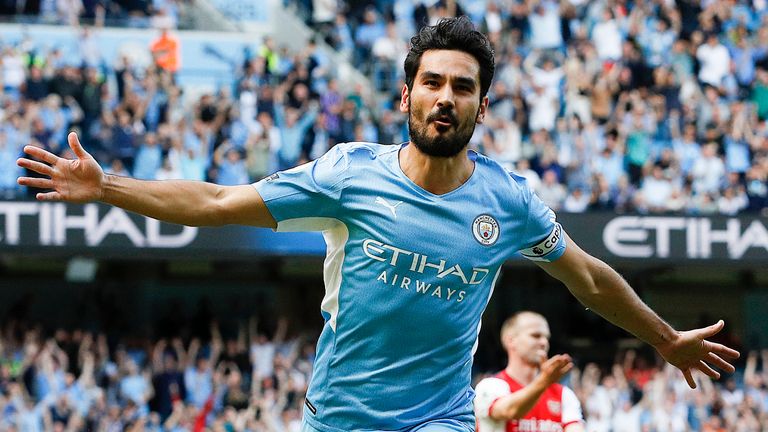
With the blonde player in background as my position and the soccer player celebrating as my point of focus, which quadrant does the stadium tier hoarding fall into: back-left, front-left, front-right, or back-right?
back-right

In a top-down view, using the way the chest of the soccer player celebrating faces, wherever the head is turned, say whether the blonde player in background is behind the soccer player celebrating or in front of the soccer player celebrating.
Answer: behind

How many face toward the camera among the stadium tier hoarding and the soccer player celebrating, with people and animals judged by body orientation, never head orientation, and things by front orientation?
2

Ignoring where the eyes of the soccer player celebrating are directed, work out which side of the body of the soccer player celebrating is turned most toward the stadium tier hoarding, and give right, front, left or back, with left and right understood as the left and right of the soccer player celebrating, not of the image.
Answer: back

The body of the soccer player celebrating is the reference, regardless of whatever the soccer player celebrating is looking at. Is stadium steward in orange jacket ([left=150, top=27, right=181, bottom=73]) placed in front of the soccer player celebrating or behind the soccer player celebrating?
behind

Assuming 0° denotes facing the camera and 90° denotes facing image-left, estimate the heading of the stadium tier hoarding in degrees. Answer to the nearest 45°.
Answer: approximately 0°
